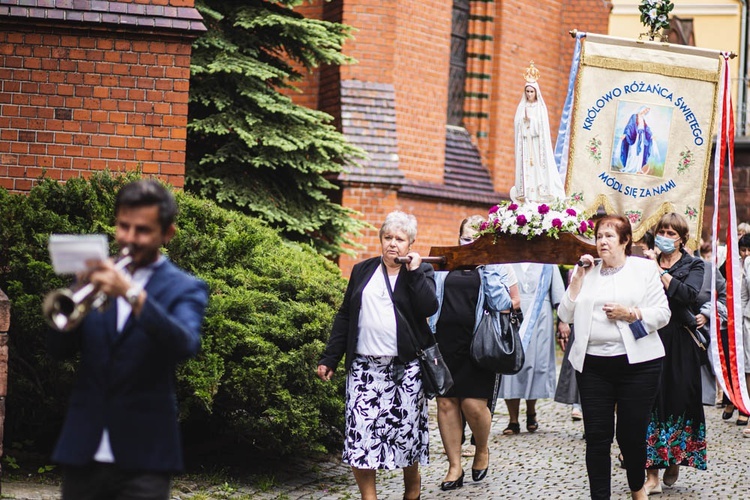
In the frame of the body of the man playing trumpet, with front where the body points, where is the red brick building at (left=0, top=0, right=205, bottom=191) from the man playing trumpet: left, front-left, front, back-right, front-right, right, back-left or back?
back-right

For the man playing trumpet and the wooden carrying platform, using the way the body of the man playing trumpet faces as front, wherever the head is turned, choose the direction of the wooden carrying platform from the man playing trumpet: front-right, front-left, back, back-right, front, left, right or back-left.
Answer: back

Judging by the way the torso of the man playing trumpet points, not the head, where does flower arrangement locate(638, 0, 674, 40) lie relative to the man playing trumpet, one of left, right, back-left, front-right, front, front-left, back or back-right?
back

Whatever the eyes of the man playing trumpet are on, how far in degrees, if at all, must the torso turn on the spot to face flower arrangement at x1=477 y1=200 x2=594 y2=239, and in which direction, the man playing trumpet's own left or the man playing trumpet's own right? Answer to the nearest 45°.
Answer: approximately 180°

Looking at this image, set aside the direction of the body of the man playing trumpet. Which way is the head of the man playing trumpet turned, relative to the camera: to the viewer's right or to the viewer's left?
to the viewer's left

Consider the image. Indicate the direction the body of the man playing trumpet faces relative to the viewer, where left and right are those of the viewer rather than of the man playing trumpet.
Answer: facing the viewer and to the left of the viewer

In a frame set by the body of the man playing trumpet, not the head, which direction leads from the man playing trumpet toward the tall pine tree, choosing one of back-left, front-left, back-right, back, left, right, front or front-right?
back-right

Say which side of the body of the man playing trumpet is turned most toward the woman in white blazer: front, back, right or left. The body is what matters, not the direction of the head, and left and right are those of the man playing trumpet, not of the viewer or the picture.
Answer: back

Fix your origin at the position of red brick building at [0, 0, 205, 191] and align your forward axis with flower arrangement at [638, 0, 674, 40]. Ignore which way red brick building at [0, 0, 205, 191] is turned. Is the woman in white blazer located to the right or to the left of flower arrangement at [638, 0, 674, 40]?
right

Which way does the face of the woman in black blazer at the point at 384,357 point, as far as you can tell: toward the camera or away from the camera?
toward the camera

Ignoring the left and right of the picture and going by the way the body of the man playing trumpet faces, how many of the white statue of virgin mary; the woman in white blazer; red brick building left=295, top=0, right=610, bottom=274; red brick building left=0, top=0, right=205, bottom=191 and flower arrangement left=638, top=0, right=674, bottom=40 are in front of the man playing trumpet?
0

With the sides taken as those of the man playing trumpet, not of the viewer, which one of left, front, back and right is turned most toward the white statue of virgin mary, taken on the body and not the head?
back

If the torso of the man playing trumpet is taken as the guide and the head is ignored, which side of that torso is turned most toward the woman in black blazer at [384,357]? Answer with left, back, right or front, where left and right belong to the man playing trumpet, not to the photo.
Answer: back
